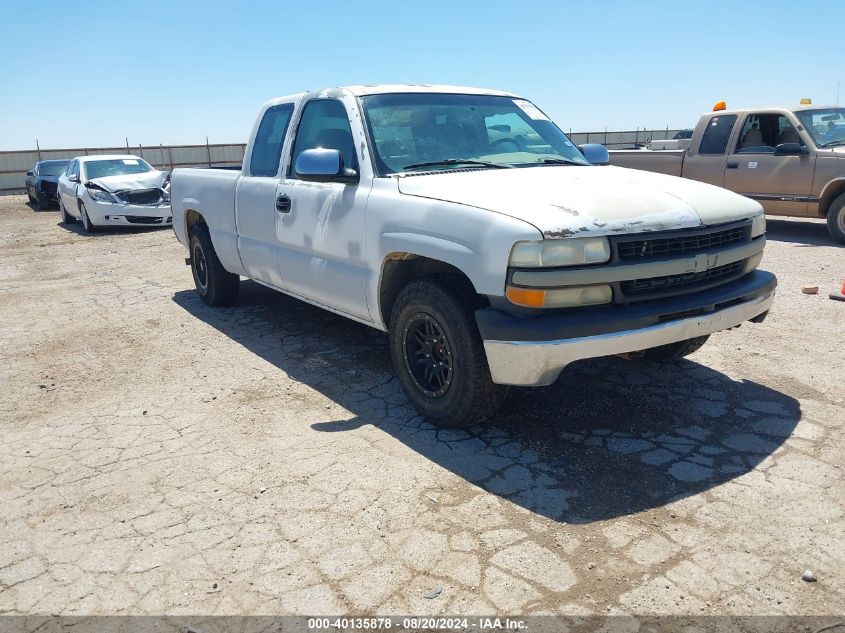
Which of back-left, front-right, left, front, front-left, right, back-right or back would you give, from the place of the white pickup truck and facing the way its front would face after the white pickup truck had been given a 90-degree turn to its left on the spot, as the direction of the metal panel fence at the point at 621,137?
front-left

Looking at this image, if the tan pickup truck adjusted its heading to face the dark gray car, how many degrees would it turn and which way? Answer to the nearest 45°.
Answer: approximately 135° to its right

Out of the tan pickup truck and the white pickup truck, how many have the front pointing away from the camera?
0

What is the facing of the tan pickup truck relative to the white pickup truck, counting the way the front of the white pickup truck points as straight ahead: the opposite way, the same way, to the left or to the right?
the same way

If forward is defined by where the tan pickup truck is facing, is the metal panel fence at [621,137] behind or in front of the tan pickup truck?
behind

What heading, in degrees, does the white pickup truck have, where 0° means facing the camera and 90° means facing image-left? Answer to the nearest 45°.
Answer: approximately 315°

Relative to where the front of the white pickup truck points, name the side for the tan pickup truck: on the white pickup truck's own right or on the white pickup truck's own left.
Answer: on the white pickup truck's own left

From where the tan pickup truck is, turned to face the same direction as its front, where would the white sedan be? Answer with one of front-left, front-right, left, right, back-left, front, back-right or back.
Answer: back-right

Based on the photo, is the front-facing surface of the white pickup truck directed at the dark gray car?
no

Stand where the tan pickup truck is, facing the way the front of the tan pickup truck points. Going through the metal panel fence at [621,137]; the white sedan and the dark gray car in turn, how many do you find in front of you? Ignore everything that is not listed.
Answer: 0

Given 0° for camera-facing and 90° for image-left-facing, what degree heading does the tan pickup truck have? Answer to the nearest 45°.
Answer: approximately 315°
